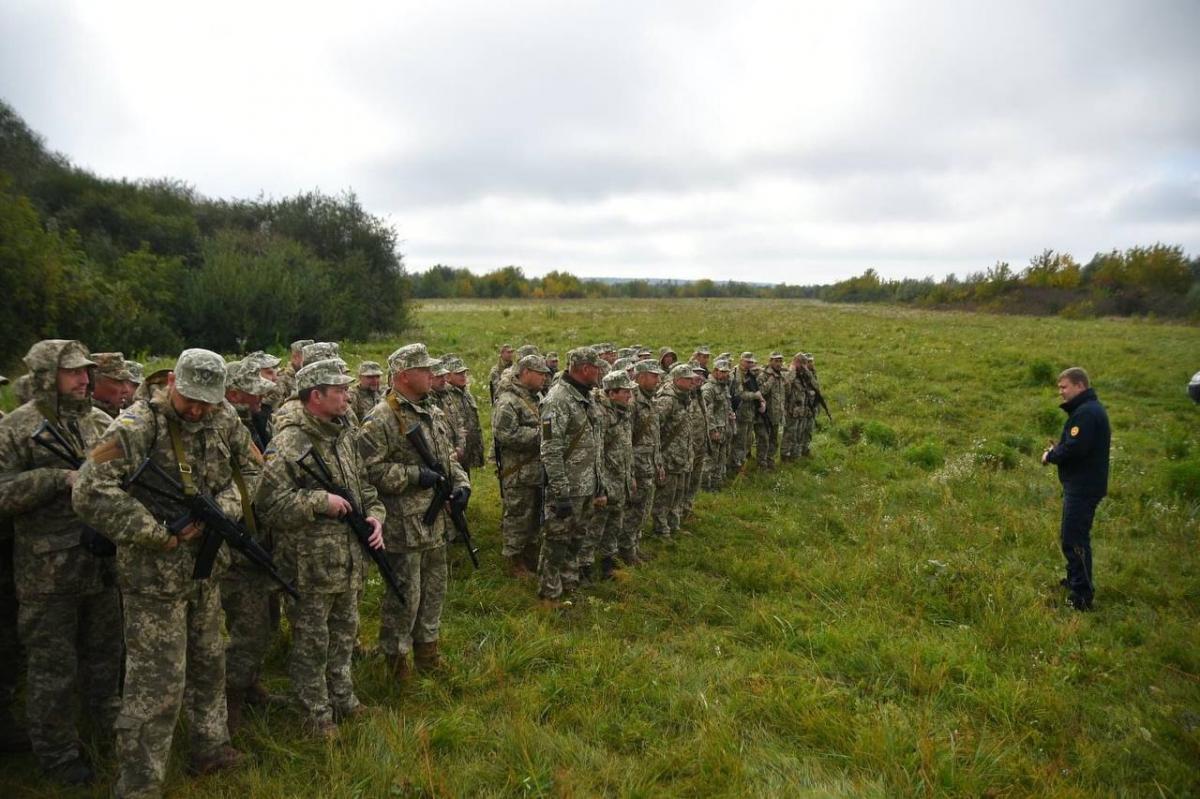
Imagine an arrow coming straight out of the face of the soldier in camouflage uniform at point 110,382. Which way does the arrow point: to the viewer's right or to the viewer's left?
to the viewer's right

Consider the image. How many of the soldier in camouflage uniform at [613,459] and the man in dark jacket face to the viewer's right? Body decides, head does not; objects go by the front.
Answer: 1

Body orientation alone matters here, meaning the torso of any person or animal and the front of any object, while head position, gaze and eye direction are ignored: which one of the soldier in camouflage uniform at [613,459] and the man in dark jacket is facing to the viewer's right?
the soldier in camouflage uniform

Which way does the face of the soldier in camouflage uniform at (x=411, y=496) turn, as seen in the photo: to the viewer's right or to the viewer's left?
to the viewer's right

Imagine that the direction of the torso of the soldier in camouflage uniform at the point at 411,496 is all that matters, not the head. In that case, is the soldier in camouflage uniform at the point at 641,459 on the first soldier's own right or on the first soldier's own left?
on the first soldier's own left

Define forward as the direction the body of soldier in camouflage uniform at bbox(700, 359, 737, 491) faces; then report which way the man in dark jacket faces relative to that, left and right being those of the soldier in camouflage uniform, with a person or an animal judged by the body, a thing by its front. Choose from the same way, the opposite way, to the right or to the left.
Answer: the opposite way

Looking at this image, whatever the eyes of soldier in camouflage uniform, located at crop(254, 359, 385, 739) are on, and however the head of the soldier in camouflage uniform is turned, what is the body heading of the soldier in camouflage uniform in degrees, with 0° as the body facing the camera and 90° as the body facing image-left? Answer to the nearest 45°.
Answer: approximately 315°

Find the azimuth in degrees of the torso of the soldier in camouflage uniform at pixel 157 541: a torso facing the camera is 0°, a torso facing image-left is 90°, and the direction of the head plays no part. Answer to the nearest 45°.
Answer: approximately 315°

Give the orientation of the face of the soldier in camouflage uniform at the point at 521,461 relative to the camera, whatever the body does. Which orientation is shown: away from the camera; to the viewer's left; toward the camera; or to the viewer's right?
to the viewer's right

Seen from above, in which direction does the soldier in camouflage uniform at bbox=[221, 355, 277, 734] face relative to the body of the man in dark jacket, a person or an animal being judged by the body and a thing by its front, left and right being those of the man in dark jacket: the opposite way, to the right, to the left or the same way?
the opposite way

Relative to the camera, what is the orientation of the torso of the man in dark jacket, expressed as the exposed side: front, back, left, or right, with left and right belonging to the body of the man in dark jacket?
left
